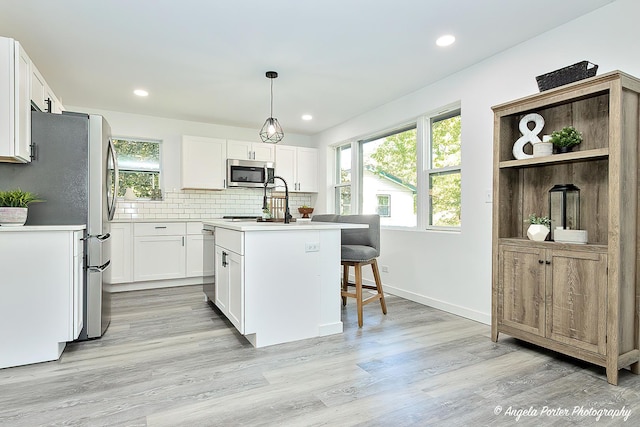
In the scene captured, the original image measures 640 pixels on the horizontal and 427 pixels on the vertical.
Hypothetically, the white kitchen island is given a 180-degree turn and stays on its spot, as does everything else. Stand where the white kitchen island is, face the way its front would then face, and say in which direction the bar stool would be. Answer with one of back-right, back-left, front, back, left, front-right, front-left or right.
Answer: front-left

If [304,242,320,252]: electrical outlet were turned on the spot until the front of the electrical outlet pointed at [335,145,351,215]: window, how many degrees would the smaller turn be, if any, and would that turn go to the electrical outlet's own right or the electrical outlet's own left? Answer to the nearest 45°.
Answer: approximately 180°

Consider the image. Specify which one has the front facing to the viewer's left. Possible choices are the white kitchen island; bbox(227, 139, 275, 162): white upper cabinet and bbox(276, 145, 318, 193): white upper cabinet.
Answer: the white kitchen island

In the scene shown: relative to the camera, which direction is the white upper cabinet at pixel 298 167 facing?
toward the camera

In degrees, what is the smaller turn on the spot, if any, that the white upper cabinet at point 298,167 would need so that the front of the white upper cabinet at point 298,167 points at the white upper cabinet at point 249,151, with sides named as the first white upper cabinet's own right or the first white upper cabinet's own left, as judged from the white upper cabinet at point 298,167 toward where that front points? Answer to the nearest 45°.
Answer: approximately 45° to the first white upper cabinet's own right

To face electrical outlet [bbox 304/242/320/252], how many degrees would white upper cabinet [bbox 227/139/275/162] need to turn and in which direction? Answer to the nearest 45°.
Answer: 0° — it already faces it

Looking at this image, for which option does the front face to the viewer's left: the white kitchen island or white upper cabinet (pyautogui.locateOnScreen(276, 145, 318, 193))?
the white kitchen island

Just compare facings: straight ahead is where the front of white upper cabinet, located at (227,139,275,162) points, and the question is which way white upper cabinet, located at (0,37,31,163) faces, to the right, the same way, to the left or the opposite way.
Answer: to the left

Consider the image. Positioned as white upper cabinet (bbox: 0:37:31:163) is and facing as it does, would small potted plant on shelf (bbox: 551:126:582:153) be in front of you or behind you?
in front

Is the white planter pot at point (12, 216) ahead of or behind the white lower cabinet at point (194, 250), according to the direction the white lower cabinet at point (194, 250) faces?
ahead

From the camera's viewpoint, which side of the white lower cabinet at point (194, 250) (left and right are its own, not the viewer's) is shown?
front

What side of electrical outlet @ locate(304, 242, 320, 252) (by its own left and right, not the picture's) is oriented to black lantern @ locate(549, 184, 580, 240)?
left

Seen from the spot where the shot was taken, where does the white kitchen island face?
facing to the left of the viewer

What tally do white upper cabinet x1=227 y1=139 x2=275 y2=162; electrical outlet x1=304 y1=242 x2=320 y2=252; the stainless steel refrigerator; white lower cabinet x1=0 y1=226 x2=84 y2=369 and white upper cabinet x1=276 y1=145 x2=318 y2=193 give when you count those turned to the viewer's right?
2

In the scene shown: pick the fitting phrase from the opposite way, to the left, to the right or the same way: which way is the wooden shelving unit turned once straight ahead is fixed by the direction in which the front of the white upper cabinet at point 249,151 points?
to the right

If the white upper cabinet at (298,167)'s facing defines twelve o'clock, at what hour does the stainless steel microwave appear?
The stainless steel microwave is roughly at 2 o'clock from the white upper cabinet.

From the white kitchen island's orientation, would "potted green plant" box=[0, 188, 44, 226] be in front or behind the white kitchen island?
in front

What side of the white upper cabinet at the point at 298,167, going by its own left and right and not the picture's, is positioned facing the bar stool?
front

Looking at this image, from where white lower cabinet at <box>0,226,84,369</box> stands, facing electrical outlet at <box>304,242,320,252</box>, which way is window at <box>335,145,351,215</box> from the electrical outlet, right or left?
left

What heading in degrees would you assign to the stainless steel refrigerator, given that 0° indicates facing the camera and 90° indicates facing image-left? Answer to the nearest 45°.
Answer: approximately 270°
